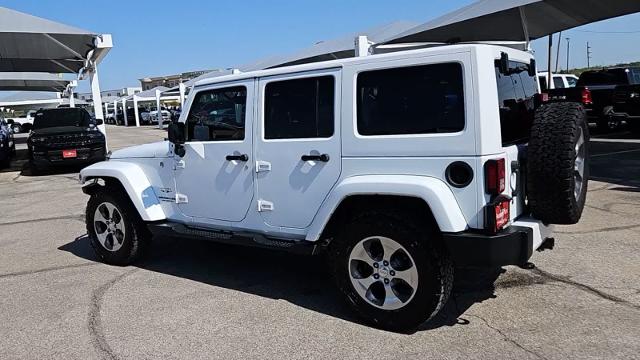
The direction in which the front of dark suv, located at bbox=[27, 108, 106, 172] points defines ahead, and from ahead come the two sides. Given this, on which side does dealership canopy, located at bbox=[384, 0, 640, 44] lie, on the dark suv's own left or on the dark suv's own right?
on the dark suv's own left

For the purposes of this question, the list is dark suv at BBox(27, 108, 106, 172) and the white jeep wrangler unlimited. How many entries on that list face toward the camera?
1

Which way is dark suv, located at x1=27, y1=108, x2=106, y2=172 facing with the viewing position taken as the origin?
facing the viewer

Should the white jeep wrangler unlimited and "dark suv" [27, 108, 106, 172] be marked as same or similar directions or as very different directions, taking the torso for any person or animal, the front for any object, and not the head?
very different directions

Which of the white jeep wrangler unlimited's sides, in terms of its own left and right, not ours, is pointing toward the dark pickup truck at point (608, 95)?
right

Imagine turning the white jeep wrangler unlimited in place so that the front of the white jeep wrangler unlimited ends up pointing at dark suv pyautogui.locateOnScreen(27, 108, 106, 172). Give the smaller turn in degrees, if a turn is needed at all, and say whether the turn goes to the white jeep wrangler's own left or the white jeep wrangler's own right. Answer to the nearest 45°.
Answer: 0° — it already faces it

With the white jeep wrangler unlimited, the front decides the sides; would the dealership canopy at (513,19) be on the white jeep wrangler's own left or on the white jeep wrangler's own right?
on the white jeep wrangler's own right

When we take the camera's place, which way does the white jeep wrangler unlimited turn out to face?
facing away from the viewer and to the left of the viewer

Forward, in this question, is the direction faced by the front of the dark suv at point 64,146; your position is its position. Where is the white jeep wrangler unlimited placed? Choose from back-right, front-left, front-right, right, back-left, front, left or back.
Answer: front

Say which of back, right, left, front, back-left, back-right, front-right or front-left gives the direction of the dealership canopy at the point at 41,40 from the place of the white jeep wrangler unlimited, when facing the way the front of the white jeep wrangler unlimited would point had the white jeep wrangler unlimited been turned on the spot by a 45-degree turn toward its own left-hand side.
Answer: front-right
